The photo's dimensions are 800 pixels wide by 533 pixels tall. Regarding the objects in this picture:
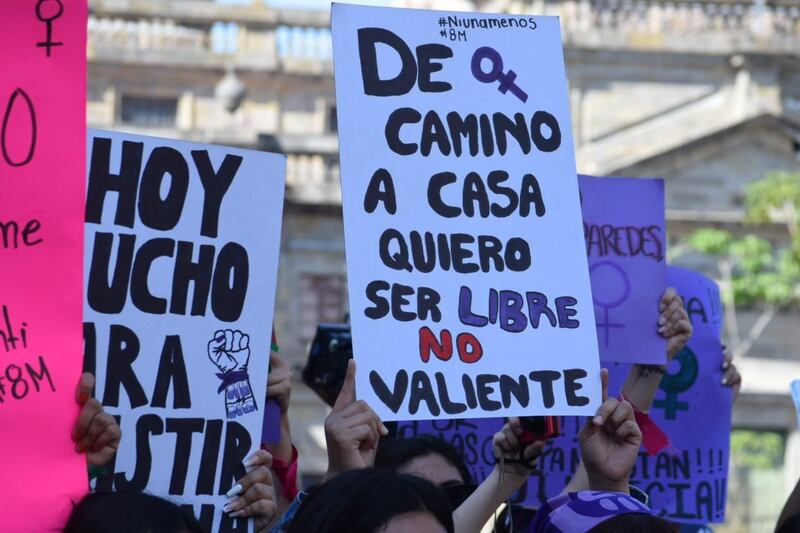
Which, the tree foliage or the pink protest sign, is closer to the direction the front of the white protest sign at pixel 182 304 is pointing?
the pink protest sign

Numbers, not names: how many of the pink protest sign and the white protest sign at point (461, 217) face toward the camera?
2

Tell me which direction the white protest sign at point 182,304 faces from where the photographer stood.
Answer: facing the viewer

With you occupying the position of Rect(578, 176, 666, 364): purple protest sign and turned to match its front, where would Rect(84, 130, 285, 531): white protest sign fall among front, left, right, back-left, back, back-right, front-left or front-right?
front-right

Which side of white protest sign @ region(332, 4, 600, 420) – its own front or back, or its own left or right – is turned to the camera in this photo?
front

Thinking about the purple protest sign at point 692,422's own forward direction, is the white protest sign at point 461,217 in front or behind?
in front

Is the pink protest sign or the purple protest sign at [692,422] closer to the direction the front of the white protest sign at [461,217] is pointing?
the pink protest sign

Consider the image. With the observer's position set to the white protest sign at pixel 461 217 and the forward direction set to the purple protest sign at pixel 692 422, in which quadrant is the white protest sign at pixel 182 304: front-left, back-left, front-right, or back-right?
back-left

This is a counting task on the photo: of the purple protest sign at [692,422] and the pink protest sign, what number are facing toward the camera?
2

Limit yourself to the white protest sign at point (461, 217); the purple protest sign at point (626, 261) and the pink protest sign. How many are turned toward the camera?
3

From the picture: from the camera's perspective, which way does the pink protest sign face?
toward the camera
